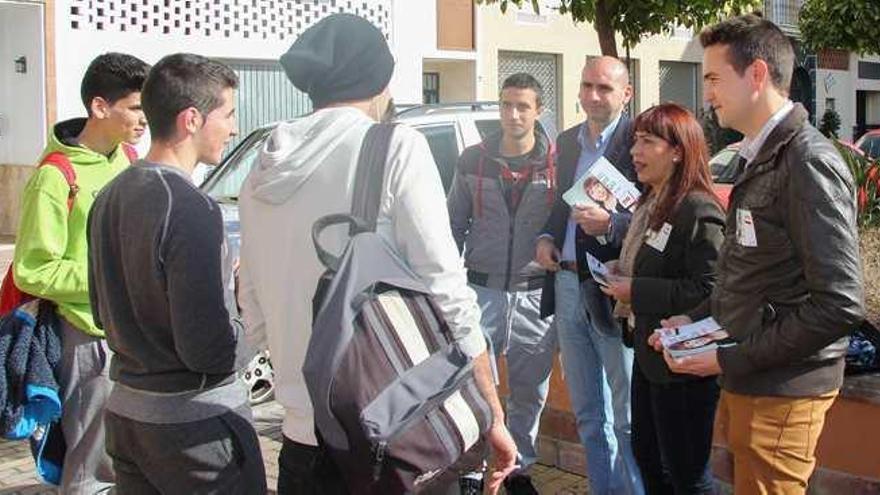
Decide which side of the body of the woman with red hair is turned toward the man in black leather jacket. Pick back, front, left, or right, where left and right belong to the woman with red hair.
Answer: left

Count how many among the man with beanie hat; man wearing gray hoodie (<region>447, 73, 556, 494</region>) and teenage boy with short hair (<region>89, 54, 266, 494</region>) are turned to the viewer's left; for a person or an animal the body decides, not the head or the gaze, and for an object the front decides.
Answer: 0

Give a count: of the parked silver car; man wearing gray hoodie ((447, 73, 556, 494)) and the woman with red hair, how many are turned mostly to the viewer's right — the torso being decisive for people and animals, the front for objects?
0

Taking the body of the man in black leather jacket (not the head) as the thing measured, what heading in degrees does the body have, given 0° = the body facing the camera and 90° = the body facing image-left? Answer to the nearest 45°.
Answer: approximately 90°

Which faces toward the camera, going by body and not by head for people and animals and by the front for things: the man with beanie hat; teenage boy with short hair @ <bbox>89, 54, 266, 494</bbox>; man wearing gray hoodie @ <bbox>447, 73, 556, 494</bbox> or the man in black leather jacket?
the man wearing gray hoodie

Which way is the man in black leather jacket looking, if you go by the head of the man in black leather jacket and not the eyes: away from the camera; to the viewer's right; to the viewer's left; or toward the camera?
to the viewer's left

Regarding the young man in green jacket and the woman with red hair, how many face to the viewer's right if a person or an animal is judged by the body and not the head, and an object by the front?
1

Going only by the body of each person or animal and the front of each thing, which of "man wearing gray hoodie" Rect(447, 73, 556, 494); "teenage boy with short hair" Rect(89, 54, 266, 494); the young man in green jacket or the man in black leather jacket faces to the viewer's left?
the man in black leather jacket

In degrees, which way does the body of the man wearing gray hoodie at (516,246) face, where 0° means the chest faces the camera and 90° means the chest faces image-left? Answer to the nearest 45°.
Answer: approximately 0°

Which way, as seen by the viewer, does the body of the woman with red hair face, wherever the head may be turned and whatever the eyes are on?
to the viewer's left

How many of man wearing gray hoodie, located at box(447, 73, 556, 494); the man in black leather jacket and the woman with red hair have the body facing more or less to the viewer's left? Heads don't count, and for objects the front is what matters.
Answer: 2

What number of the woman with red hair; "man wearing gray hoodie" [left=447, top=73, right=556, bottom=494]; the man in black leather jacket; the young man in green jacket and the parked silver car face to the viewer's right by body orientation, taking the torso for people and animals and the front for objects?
1

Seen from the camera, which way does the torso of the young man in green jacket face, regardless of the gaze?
to the viewer's right

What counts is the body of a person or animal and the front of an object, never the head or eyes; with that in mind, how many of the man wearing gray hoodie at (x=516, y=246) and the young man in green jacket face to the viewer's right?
1

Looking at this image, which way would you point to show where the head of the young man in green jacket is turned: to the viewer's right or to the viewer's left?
to the viewer's right

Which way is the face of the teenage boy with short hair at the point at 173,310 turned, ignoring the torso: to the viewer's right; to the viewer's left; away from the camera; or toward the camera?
to the viewer's right
